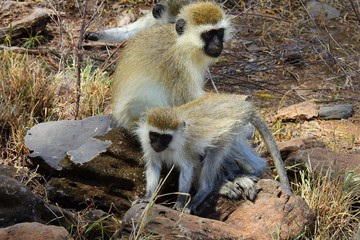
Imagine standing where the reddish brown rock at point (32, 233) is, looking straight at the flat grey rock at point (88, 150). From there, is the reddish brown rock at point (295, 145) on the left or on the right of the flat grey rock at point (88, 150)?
right

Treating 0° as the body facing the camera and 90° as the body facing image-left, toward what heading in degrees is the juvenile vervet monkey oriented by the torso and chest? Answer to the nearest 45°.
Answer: approximately 45°

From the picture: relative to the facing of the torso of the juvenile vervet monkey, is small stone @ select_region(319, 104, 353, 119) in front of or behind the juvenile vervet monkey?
behind

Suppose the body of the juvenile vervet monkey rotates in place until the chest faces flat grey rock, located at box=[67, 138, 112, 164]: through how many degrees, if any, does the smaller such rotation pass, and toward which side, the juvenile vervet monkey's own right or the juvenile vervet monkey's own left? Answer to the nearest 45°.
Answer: approximately 45° to the juvenile vervet monkey's own right

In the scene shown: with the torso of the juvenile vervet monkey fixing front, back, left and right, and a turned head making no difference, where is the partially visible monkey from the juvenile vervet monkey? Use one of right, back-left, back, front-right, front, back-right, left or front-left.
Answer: back-right

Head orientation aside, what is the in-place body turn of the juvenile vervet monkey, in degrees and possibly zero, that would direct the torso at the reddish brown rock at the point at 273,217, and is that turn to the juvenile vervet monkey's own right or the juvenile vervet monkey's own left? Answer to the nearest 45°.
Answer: approximately 90° to the juvenile vervet monkey's own left

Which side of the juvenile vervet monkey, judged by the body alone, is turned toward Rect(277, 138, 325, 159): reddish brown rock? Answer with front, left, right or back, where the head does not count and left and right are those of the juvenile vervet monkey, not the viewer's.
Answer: back

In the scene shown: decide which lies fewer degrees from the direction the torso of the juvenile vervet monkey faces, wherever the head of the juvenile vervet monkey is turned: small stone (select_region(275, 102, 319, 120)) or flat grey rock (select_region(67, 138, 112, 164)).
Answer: the flat grey rock
